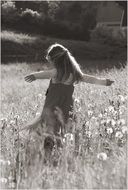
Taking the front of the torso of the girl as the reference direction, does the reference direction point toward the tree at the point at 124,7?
yes

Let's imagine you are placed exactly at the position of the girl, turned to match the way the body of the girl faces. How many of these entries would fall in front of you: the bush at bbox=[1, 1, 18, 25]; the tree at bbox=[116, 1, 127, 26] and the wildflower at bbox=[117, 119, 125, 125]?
2

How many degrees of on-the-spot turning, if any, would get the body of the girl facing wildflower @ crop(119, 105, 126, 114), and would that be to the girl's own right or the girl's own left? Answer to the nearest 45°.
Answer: approximately 90° to the girl's own right

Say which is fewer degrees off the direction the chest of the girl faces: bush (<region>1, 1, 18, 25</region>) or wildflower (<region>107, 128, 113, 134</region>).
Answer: the bush

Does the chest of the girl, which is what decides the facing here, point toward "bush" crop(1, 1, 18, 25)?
yes

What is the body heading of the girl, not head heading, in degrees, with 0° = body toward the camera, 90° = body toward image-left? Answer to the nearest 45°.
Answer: approximately 180°
